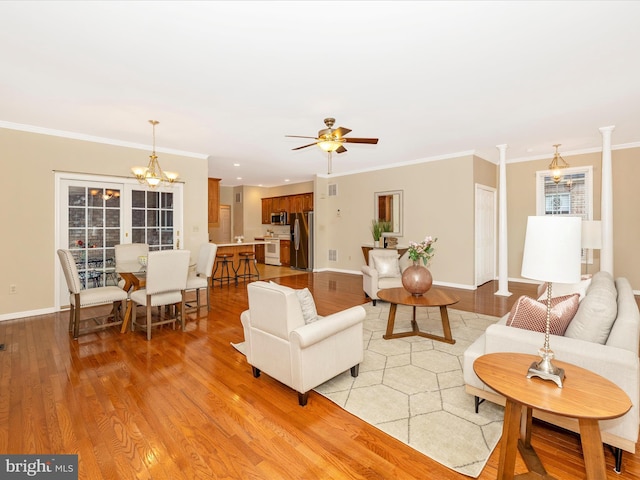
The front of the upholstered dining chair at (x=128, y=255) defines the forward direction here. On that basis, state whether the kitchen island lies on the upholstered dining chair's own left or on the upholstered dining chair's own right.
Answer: on the upholstered dining chair's own left

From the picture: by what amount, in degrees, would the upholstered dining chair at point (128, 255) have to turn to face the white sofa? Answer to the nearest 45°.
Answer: approximately 45° to its left

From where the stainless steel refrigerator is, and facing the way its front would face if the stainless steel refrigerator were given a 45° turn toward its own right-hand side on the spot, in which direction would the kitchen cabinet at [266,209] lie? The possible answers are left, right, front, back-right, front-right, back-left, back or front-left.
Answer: front-right

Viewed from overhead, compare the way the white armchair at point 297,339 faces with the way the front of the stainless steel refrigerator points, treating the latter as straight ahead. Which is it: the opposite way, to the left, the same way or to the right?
the opposite way

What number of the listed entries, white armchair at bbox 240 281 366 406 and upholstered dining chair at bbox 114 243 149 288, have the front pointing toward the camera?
1

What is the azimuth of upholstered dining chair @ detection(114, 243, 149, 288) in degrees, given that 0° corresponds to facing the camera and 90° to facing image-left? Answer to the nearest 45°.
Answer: approximately 0°

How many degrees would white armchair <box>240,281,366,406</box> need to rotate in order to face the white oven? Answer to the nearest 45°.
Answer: approximately 45° to its left

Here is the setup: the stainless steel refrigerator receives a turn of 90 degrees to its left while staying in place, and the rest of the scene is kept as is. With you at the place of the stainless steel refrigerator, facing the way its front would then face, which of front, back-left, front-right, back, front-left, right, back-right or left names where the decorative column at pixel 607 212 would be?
front

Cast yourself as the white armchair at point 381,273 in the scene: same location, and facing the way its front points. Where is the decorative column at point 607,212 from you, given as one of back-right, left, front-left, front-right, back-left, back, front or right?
front-left

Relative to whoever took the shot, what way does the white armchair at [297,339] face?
facing away from the viewer and to the right of the viewer

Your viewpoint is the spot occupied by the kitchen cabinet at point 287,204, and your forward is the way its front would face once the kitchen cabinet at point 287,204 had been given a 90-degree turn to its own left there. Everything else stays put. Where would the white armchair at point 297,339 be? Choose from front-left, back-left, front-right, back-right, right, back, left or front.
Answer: front-right

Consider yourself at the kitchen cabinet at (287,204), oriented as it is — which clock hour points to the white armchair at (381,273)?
The white armchair is roughly at 10 o'clock from the kitchen cabinet.
